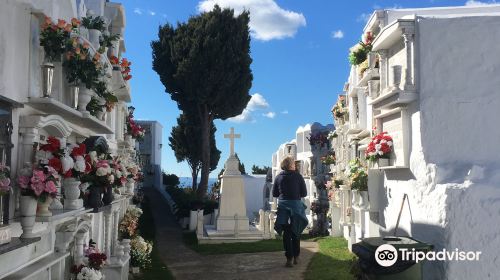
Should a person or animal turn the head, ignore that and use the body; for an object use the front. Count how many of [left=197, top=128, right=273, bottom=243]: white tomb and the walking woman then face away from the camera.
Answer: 1

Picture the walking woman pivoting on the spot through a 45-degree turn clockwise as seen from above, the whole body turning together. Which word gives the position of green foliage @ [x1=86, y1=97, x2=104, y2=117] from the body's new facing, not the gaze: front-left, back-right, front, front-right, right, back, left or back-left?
back

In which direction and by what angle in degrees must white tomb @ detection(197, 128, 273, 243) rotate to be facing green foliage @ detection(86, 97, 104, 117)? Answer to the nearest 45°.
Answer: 0° — it already faces it

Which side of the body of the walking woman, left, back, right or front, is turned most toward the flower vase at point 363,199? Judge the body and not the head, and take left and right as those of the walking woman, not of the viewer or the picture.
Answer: right

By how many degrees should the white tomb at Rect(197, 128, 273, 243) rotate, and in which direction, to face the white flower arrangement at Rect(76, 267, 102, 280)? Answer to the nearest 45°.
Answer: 0° — it already faces it

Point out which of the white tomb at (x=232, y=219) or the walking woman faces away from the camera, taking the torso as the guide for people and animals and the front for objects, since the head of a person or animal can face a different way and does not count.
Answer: the walking woman

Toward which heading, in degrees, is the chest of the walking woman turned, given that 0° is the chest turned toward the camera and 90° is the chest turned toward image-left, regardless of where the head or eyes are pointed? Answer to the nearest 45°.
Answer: approximately 180°

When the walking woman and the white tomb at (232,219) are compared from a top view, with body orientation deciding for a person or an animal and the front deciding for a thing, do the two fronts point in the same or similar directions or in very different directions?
very different directions

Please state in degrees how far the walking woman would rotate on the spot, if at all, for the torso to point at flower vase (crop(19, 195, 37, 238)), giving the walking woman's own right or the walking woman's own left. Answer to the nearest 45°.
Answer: approximately 180°

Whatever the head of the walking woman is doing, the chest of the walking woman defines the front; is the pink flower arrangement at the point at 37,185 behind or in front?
behind

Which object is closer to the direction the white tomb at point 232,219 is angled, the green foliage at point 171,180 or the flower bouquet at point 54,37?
the flower bouquet
